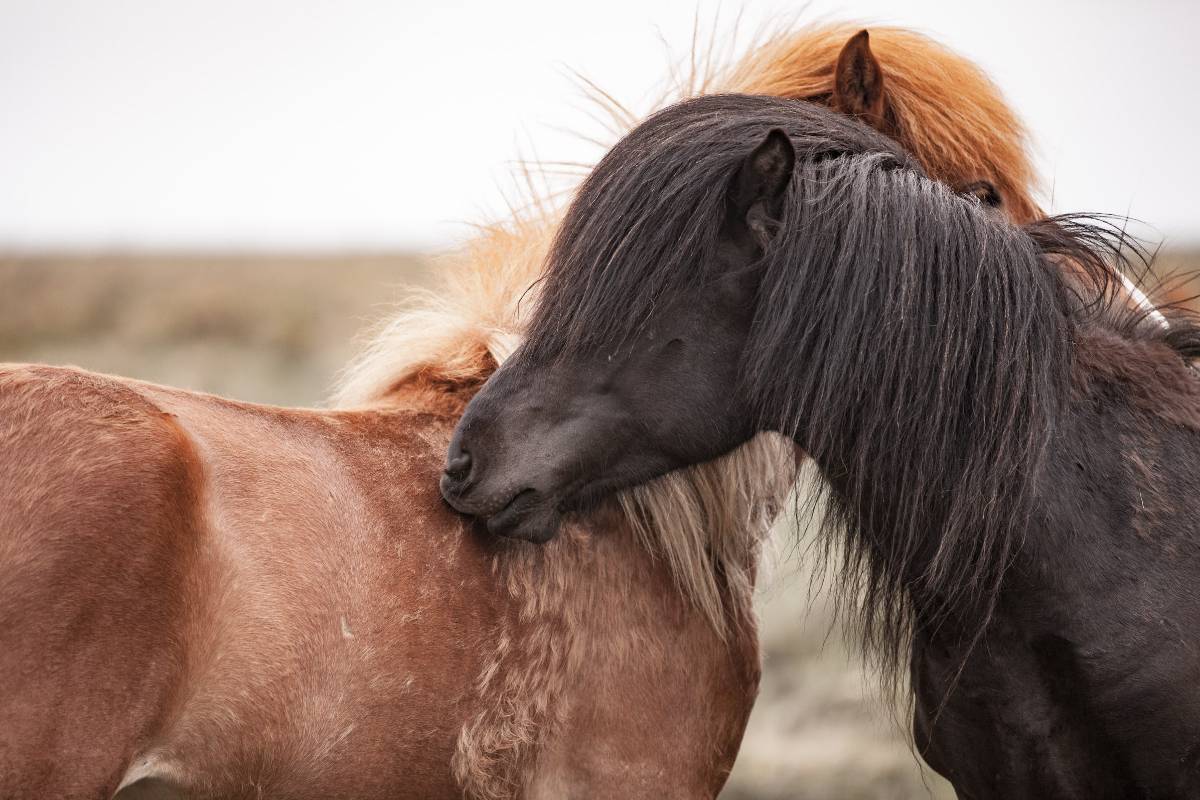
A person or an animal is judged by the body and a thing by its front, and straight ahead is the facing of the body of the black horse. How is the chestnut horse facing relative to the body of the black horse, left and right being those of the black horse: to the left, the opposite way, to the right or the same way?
the opposite way

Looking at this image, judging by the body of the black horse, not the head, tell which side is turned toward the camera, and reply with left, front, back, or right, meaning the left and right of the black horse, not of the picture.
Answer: left

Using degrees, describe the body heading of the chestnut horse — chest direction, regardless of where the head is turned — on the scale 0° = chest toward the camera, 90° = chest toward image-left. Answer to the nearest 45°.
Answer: approximately 270°
